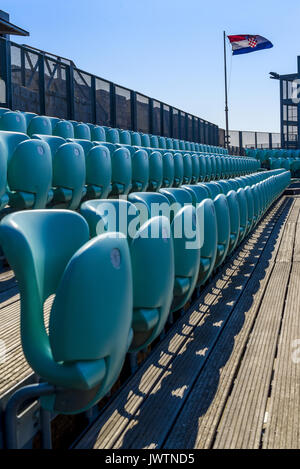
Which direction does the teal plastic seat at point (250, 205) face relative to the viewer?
to the viewer's right

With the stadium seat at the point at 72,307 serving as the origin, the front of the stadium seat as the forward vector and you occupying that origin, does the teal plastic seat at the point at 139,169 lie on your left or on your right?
on your left

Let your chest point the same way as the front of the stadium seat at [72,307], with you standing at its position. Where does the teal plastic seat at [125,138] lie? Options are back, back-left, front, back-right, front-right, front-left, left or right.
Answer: back-left

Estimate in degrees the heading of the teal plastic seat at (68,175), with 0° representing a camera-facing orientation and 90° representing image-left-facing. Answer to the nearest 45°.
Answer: approximately 315°

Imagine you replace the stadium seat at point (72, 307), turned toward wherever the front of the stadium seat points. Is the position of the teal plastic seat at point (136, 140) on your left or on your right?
on your left

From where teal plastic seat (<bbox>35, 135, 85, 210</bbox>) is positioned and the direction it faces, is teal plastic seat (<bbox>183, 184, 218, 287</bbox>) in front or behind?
in front

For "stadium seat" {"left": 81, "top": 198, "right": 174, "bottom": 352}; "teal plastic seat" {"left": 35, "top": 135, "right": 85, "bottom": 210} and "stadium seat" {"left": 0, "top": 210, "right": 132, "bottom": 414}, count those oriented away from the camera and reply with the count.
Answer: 0

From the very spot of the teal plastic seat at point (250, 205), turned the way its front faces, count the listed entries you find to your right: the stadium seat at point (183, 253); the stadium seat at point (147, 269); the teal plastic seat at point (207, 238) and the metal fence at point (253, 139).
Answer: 3

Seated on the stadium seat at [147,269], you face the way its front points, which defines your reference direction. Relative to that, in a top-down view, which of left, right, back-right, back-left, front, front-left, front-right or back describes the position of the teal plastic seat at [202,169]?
back-left

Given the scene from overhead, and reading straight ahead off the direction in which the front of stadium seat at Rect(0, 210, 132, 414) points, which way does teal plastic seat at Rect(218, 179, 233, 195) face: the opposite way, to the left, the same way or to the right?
the same way

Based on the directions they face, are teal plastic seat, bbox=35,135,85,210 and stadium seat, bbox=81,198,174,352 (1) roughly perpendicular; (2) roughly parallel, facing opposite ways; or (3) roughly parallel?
roughly parallel

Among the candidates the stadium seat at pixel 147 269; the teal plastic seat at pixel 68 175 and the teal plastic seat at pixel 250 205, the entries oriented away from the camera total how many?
0

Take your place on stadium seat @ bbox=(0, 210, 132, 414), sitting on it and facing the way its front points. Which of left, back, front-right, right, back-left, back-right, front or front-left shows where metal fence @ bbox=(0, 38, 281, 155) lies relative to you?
back-left

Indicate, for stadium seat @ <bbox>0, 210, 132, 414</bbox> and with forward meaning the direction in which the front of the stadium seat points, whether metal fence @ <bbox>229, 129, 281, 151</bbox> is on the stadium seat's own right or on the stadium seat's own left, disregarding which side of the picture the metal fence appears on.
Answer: on the stadium seat's own left

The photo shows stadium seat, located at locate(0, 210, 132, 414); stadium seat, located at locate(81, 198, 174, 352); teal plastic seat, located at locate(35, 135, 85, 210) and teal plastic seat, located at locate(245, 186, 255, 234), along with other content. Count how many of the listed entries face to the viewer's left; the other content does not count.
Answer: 0

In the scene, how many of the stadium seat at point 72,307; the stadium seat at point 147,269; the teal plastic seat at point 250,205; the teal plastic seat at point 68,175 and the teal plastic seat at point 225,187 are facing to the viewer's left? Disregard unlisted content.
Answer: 0

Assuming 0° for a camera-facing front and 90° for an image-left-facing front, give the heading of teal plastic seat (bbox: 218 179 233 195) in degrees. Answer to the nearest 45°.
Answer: approximately 315°

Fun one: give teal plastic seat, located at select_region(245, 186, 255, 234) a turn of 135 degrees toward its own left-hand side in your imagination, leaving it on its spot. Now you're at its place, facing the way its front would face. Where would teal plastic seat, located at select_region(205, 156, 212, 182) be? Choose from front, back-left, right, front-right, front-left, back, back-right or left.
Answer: front-right

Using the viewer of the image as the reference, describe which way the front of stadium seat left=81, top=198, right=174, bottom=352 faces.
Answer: facing the viewer and to the right of the viewer

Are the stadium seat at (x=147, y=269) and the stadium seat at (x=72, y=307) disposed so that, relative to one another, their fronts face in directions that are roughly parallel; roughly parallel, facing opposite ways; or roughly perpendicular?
roughly parallel
